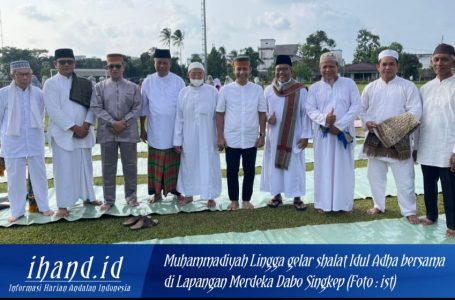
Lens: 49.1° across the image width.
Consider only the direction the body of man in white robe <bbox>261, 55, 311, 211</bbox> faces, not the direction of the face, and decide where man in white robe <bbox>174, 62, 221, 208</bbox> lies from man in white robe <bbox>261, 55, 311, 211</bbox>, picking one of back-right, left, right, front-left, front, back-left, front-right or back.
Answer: right

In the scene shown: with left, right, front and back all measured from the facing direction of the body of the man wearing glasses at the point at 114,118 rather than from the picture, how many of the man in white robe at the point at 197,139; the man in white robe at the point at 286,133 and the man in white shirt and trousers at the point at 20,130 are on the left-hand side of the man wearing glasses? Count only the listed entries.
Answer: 2

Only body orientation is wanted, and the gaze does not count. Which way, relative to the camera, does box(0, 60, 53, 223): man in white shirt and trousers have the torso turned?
toward the camera

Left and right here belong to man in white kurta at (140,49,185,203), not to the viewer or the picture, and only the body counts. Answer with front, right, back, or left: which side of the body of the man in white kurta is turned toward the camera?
front

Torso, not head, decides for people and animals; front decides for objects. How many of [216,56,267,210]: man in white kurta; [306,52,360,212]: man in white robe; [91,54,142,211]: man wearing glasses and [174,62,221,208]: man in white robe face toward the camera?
4

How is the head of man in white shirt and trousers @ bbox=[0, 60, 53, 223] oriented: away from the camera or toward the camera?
toward the camera

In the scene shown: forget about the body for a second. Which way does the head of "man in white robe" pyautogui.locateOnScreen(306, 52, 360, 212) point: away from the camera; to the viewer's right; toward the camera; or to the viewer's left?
toward the camera

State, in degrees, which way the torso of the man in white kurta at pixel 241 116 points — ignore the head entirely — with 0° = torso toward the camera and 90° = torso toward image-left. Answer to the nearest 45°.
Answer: approximately 0°

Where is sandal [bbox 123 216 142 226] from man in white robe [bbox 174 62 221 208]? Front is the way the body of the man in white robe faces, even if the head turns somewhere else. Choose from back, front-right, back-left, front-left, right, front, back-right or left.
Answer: front-right

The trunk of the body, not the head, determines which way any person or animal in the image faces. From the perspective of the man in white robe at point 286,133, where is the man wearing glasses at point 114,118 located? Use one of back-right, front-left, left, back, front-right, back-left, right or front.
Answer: right

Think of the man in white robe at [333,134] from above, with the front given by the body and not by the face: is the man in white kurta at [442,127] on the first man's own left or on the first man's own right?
on the first man's own left

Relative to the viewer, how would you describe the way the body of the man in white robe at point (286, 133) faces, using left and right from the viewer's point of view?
facing the viewer
